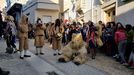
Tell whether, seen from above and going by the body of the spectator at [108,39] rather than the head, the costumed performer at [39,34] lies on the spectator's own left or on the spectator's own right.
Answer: on the spectator's own right

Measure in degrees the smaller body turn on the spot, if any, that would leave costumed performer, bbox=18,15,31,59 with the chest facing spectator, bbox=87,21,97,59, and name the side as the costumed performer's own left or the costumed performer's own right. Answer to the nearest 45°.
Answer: approximately 45° to the costumed performer's own left

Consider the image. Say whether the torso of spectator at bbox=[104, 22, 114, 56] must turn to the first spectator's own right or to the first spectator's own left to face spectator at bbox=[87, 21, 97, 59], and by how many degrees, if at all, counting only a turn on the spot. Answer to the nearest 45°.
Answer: approximately 45° to the first spectator's own right

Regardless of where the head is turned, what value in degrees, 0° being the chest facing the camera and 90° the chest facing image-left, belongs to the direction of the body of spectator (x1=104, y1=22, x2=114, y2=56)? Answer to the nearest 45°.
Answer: approximately 0°

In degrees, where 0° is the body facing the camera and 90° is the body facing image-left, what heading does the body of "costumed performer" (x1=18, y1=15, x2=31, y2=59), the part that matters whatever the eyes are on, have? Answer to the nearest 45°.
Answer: approximately 315°

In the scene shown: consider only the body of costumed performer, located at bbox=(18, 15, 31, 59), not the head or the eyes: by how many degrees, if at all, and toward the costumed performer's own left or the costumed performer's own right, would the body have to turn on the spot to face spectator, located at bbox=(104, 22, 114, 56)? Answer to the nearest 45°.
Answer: approximately 45° to the costumed performer's own left

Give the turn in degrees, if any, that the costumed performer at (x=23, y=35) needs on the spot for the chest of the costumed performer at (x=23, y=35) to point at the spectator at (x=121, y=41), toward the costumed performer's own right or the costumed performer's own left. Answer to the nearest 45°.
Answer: approximately 45° to the costumed performer's own left
